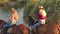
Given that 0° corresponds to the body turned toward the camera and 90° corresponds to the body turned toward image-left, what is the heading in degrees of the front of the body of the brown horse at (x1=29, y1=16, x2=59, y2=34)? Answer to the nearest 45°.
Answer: approximately 135°

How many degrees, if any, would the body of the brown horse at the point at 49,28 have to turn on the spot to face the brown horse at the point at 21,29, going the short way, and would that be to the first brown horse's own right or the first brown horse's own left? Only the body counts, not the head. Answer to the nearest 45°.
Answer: approximately 45° to the first brown horse's own left
